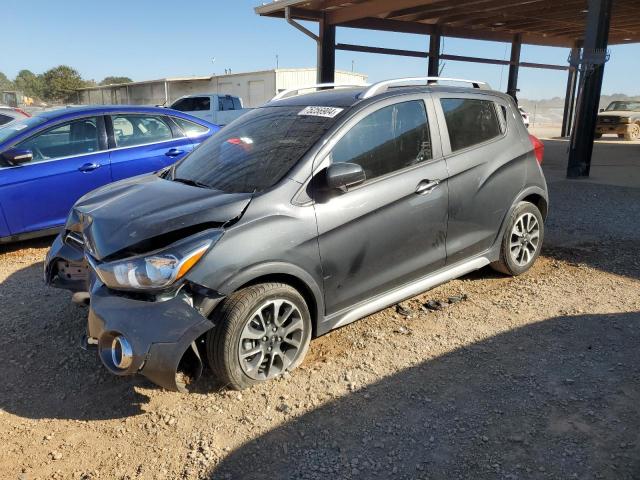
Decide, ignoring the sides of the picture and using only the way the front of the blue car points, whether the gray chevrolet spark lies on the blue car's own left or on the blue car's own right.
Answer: on the blue car's own left

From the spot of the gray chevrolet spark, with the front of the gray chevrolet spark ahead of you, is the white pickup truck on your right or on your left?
on your right

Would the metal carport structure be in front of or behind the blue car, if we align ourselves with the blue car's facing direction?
behind

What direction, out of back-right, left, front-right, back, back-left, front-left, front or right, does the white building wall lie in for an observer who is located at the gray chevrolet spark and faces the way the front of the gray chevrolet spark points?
back-right

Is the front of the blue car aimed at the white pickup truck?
no

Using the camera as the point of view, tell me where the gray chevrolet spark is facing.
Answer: facing the viewer and to the left of the viewer

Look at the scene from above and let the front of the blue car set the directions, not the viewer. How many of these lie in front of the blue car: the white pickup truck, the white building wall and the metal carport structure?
0

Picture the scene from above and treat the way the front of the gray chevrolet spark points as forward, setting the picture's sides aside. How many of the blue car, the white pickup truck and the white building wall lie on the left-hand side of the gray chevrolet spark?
0

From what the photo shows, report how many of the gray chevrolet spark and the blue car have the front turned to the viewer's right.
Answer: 0

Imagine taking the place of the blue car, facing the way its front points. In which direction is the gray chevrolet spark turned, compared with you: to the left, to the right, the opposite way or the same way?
the same way

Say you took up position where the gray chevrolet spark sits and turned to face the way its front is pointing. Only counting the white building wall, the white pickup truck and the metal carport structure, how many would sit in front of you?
0
